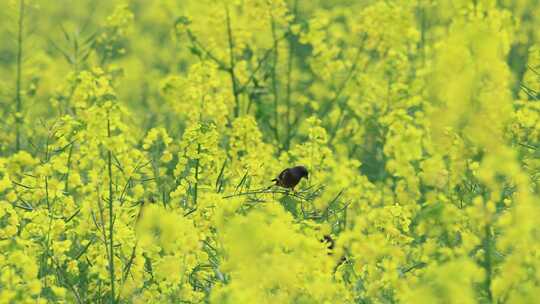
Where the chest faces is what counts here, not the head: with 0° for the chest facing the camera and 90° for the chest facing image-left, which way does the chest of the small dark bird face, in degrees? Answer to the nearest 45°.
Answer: approximately 270°
